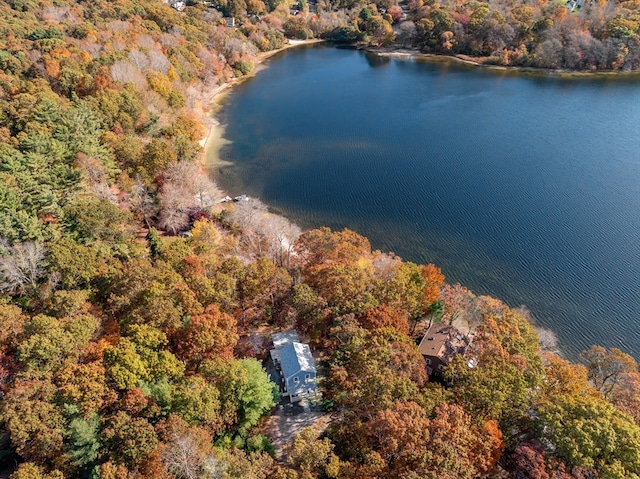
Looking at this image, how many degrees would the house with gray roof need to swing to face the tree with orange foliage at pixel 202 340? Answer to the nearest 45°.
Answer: approximately 90° to its right

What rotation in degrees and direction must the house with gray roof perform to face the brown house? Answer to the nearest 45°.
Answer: approximately 90° to its left

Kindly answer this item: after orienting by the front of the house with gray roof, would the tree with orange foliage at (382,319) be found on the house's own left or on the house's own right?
on the house's own left

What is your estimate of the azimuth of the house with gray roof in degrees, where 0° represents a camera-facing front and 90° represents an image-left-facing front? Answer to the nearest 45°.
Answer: approximately 0°

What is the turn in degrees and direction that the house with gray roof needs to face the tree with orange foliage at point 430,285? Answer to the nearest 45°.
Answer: approximately 135° to its left
